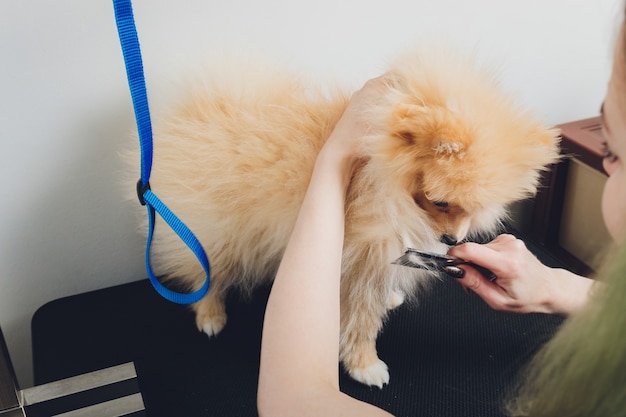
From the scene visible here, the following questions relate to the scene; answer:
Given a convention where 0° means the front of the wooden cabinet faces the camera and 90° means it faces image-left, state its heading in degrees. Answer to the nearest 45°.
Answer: approximately 45°

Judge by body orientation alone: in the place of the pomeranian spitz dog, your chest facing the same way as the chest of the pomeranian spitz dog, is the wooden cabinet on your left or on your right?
on your left

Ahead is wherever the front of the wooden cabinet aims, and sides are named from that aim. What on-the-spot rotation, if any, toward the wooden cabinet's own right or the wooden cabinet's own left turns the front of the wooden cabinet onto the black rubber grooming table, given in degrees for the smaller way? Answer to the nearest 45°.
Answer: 0° — it already faces it

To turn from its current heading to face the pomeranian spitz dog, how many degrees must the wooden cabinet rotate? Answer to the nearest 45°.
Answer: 0° — it already faces it

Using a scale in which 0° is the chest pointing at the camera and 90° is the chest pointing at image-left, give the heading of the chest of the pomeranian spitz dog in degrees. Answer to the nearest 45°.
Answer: approximately 315°
